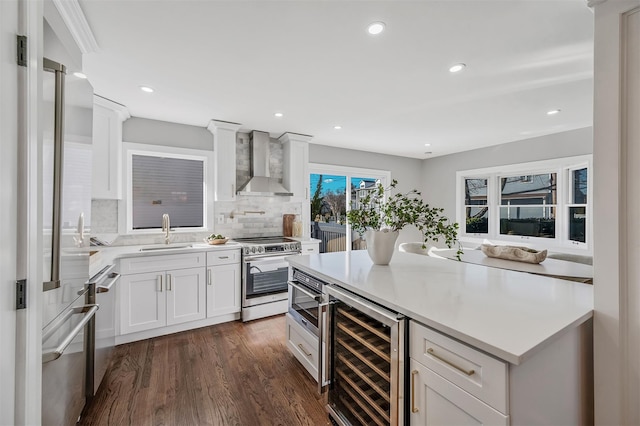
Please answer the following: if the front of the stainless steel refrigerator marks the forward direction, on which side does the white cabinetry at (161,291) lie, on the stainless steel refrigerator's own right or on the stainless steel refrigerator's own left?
on the stainless steel refrigerator's own left

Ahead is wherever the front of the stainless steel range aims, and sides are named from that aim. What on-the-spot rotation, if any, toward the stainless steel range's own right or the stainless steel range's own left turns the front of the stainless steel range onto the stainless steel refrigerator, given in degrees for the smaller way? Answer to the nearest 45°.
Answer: approximately 90° to the stainless steel range's own right

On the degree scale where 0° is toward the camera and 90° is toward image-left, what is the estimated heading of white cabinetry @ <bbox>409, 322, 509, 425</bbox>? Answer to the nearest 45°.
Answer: approximately 45°

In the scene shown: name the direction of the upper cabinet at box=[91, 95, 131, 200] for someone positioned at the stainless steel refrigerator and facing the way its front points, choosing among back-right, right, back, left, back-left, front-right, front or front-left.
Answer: left

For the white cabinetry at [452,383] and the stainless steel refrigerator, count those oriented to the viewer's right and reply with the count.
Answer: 1

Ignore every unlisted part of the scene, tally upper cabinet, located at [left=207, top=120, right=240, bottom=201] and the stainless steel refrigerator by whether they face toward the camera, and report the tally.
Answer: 1

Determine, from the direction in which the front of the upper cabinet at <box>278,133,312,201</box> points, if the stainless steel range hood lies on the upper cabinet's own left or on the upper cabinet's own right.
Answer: on the upper cabinet's own right

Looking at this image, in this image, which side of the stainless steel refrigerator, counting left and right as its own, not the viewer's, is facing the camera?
right
